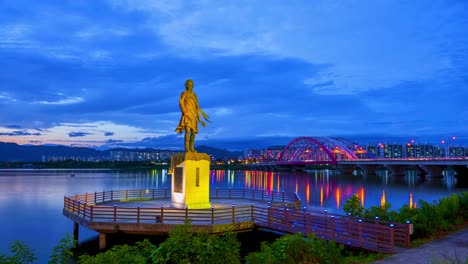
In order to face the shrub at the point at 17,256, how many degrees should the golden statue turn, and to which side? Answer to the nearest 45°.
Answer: approximately 45° to its right
